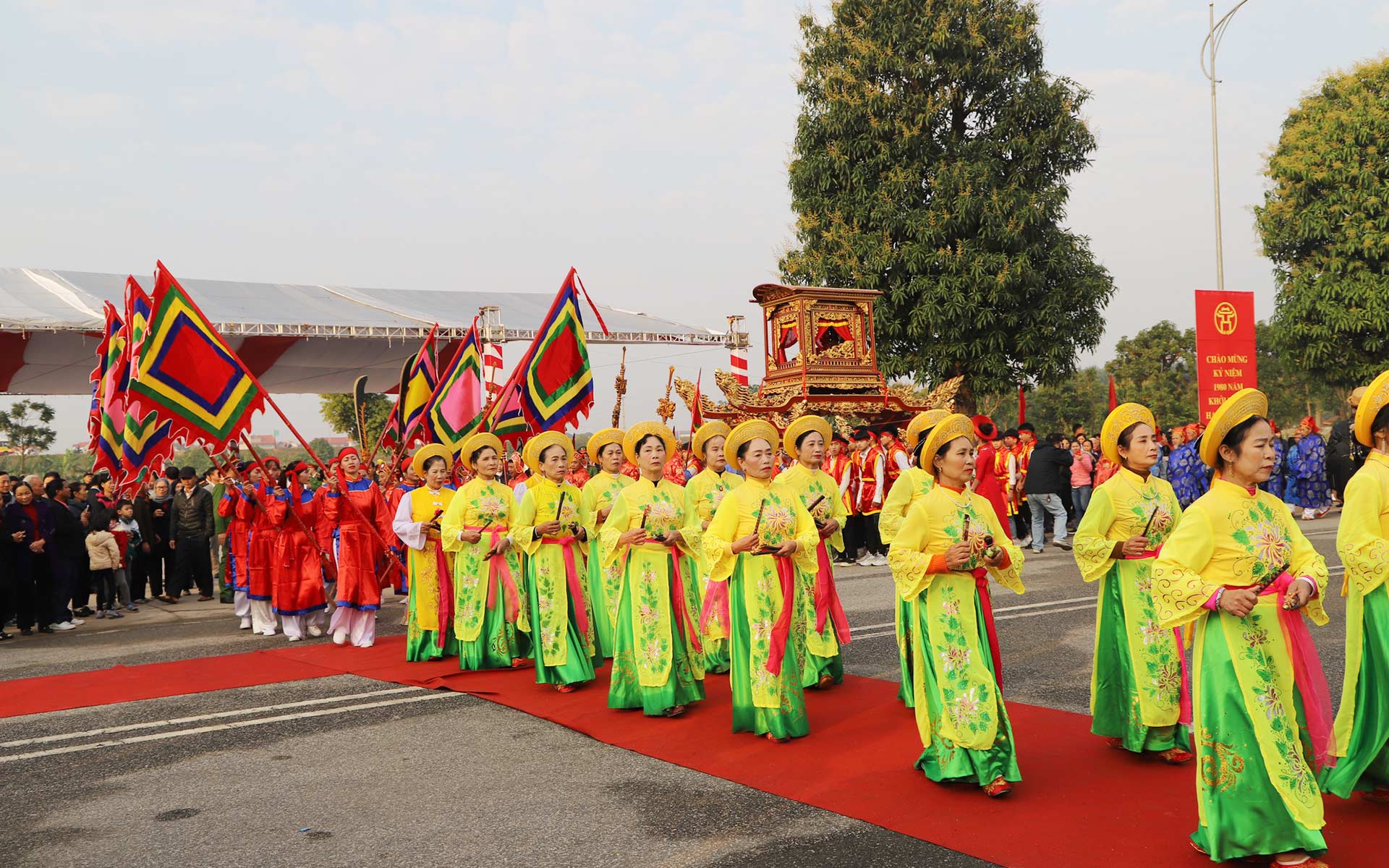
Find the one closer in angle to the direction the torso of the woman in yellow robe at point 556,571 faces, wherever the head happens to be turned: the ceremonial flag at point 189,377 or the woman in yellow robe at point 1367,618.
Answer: the woman in yellow robe

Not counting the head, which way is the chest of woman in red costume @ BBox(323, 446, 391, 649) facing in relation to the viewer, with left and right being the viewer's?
facing the viewer

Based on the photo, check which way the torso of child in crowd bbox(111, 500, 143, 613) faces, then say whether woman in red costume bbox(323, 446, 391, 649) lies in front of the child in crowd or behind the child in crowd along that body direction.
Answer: in front

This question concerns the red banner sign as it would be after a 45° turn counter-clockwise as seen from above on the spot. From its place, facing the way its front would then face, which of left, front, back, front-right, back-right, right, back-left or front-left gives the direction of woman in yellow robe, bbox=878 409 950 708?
front-right

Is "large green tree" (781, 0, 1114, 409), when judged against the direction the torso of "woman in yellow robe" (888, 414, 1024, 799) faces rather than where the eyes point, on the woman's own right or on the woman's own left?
on the woman's own left

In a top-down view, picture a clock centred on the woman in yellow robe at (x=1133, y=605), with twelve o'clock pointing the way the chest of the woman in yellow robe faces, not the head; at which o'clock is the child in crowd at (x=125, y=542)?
The child in crowd is roughly at 5 o'clock from the woman in yellow robe.

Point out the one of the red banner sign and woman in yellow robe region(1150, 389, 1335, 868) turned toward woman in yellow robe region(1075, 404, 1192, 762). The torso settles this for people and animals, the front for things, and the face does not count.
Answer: the red banner sign

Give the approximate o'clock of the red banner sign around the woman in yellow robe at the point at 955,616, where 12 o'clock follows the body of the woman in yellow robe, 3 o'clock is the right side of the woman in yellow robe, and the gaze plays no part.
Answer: The red banner sign is roughly at 8 o'clock from the woman in yellow robe.

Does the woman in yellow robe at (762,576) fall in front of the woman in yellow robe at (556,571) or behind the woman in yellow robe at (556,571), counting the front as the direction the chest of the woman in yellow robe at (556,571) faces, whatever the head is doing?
in front

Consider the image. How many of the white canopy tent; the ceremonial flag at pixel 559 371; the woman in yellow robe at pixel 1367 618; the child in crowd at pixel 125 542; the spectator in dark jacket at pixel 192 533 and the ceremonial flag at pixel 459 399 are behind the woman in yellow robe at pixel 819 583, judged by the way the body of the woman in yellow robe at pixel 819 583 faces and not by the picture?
5

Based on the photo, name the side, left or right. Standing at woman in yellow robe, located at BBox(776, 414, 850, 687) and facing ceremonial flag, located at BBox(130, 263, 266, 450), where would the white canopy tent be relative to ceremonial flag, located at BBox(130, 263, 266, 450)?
right

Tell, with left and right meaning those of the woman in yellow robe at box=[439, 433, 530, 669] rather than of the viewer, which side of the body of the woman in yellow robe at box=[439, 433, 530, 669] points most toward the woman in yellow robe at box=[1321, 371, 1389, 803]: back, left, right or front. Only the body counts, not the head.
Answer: front

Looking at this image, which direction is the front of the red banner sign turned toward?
toward the camera
